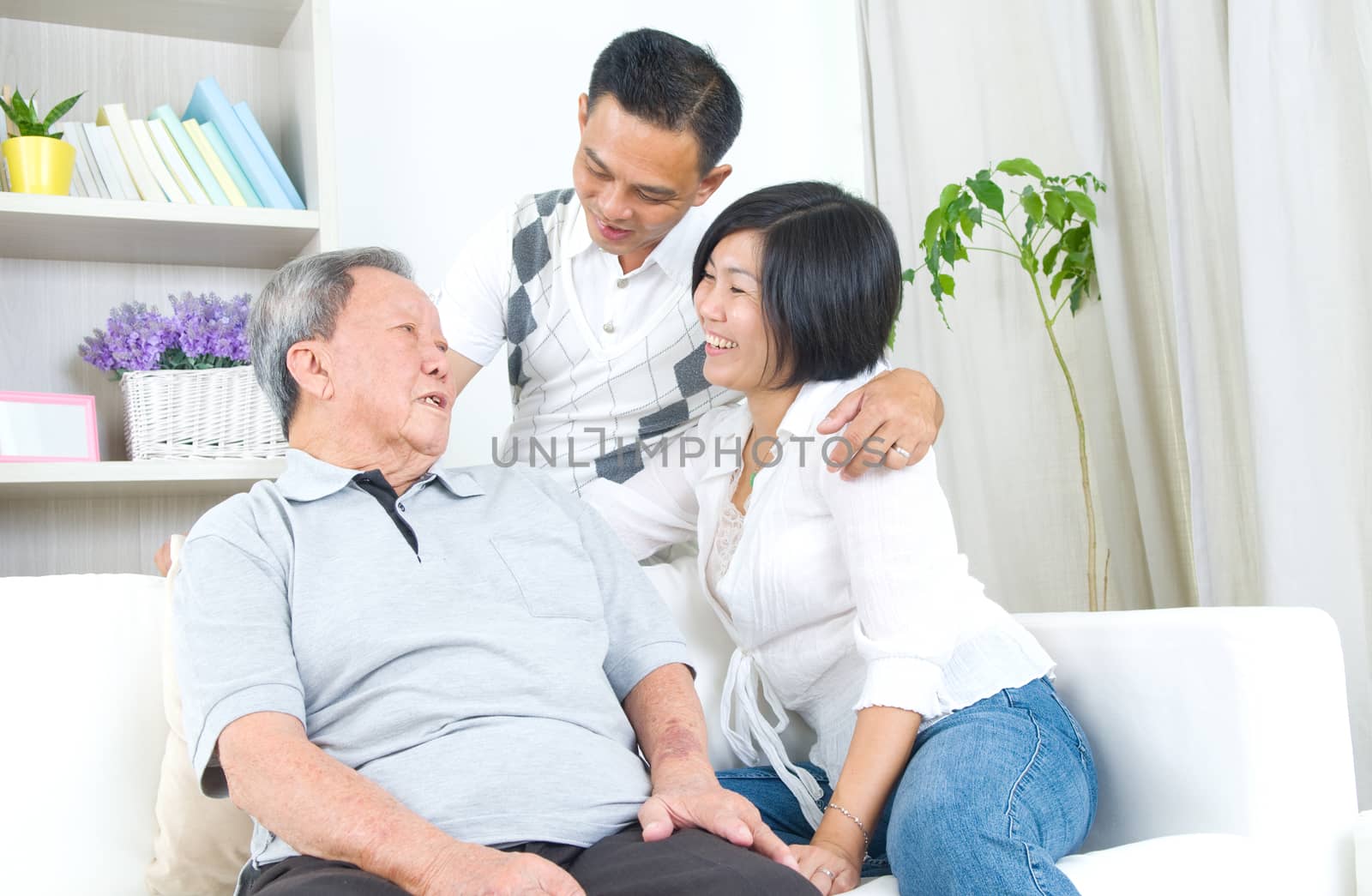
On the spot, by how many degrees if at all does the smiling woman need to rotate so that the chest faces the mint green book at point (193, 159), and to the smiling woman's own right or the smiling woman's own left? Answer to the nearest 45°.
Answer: approximately 90° to the smiling woman's own right

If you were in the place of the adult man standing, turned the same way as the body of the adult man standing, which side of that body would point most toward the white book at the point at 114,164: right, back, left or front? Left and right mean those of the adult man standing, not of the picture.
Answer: right

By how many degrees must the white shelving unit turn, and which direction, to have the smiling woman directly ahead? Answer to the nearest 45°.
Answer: approximately 45° to its left

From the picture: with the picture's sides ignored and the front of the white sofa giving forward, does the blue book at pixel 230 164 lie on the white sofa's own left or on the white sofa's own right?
on the white sofa's own right

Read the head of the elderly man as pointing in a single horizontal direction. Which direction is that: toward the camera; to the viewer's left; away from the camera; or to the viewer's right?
to the viewer's right

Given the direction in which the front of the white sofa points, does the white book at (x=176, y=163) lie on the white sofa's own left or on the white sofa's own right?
on the white sofa's own right

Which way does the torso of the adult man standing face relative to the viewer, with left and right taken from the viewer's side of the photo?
facing the viewer

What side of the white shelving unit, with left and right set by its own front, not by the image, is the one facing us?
front

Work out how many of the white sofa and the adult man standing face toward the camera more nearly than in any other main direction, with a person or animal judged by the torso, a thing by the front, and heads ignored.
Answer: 2

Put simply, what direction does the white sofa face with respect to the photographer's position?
facing the viewer
